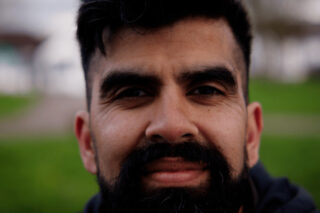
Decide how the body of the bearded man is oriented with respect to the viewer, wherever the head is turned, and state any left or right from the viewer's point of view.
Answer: facing the viewer

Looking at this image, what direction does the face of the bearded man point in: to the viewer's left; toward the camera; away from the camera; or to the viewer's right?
toward the camera
